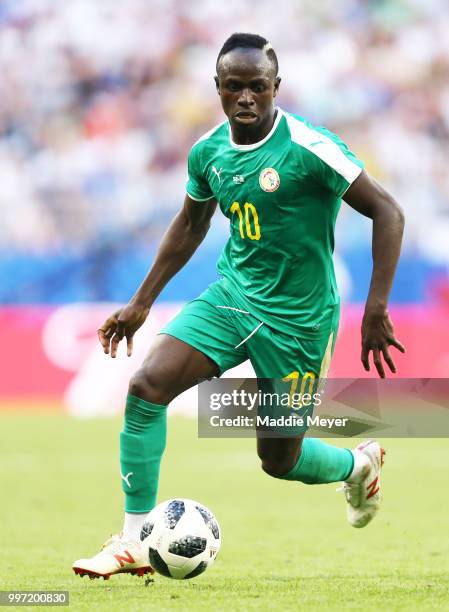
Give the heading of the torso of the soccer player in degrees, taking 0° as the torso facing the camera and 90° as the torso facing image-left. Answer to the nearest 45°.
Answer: approximately 45°
